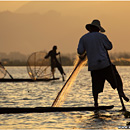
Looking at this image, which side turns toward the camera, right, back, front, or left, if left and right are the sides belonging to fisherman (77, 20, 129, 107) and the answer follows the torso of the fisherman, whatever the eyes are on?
back
